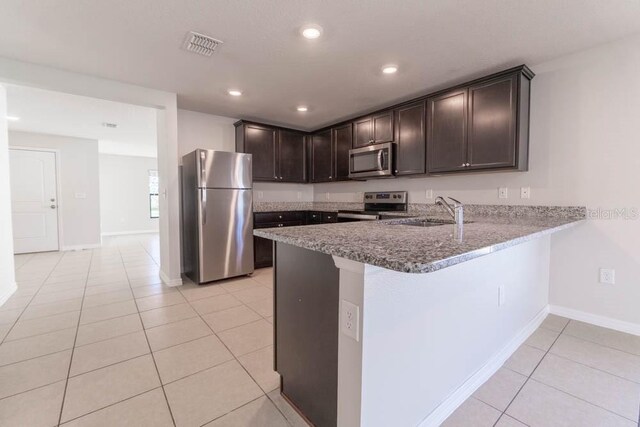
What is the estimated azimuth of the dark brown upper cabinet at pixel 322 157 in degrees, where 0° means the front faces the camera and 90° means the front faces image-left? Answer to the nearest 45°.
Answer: approximately 45°

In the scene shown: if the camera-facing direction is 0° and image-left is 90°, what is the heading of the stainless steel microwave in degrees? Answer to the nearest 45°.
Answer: approximately 45°

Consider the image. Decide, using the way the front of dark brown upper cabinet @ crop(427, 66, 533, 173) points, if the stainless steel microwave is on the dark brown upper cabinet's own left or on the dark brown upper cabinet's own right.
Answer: on the dark brown upper cabinet's own right

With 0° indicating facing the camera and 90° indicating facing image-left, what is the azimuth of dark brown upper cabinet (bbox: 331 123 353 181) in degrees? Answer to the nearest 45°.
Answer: approximately 45°

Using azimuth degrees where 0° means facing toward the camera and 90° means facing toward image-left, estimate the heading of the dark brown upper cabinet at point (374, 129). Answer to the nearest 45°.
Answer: approximately 45°

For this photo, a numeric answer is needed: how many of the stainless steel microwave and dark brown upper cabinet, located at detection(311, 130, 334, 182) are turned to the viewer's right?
0

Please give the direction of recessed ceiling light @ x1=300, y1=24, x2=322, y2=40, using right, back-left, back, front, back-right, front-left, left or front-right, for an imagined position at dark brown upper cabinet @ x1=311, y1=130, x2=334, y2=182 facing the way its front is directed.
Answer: front-left

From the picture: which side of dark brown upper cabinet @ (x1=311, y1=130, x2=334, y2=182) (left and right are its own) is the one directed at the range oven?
left

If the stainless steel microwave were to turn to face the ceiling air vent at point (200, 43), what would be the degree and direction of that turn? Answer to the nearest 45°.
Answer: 0° — it already faces it

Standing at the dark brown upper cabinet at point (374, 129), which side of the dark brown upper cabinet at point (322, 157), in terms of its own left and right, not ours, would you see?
left

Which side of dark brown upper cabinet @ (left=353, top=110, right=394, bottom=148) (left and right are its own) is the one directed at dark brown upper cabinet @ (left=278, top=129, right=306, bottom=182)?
right
